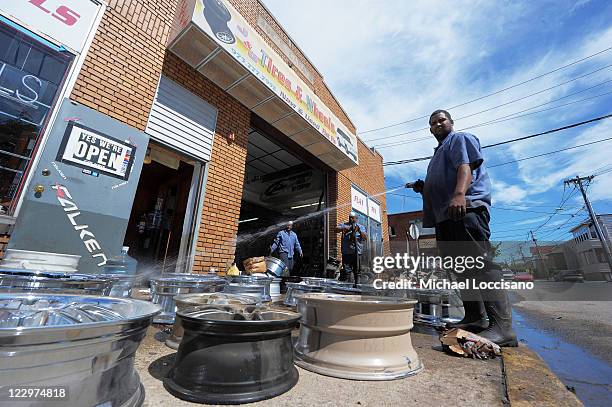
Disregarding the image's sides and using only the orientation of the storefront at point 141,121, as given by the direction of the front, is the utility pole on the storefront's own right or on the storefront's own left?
on the storefront's own left

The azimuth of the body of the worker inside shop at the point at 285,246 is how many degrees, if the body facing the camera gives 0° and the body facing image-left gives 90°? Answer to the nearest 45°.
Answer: approximately 0°

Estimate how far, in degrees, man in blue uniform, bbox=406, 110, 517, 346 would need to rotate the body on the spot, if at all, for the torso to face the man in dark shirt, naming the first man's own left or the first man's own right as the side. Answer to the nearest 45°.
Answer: approximately 45° to the first man's own right

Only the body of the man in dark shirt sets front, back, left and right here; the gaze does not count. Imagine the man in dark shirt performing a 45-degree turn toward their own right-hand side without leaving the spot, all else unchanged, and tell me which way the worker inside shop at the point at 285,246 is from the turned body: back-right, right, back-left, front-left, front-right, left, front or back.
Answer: front-right

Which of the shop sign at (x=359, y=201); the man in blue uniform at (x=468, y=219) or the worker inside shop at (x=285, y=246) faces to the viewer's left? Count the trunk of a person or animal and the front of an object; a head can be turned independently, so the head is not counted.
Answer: the man in blue uniform

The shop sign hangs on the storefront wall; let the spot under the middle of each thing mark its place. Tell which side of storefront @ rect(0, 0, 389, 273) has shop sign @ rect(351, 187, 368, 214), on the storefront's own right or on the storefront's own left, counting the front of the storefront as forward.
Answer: on the storefront's own left

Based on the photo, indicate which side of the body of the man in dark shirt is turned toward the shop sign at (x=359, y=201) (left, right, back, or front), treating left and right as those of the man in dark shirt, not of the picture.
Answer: back

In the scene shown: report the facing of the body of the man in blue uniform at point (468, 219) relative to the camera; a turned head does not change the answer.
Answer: to the viewer's left
